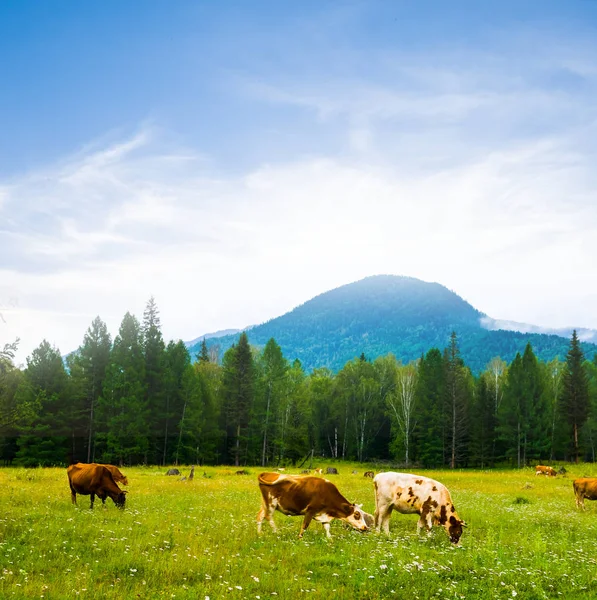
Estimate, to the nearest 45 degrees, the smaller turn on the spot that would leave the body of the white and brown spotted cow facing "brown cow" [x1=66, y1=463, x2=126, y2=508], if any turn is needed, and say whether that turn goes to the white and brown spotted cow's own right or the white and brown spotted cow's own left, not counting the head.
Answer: approximately 180°

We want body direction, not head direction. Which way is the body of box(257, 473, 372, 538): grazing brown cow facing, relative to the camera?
to the viewer's right

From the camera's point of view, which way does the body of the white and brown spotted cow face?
to the viewer's right

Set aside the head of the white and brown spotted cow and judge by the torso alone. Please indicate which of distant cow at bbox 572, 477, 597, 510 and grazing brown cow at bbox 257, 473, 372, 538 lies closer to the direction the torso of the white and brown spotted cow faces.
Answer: the distant cow

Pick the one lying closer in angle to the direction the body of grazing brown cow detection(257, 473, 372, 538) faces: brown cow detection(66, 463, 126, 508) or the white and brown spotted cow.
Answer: the white and brown spotted cow

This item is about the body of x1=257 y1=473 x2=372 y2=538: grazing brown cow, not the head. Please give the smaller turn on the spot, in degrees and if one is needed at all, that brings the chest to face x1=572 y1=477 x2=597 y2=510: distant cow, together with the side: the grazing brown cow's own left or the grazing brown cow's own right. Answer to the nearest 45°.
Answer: approximately 45° to the grazing brown cow's own left
